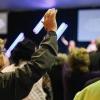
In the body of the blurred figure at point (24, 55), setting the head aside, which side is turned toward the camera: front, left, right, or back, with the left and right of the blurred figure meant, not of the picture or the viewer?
back

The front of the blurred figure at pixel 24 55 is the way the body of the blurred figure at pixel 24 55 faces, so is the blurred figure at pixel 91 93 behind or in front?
behind
